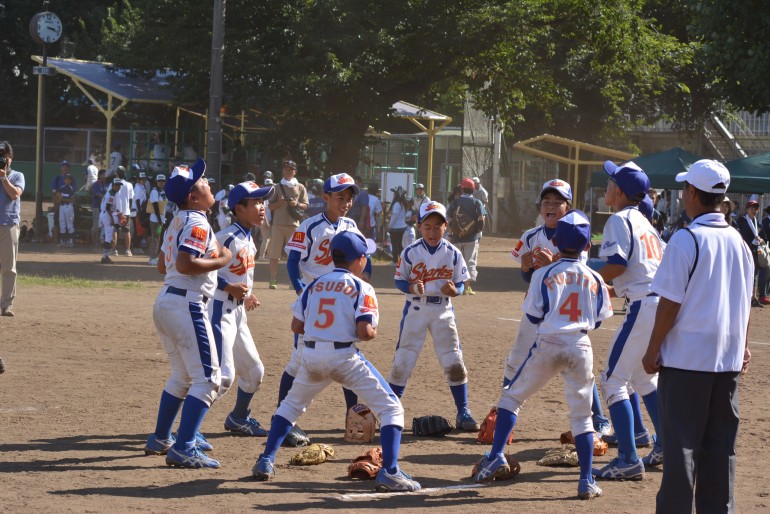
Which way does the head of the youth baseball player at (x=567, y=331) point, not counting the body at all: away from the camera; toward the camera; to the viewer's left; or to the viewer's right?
away from the camera

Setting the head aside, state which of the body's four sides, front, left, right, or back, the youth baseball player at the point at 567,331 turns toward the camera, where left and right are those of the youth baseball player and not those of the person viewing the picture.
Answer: back

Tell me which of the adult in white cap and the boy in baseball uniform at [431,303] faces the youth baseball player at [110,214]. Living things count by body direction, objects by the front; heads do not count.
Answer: the adult in white cap

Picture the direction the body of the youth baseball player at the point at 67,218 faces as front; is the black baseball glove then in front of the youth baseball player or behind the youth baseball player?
in front

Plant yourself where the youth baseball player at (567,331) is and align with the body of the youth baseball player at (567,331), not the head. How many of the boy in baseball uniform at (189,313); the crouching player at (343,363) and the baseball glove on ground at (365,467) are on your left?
3

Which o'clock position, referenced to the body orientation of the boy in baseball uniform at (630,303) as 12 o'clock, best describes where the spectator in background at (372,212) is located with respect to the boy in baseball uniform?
The spectator in background is roughly at 1 o'clock from the boy in baseball uniform.

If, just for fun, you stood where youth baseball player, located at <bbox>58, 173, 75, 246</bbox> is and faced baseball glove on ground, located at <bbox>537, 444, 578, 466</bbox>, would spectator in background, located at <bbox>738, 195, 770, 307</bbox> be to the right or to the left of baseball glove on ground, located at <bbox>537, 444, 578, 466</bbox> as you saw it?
left

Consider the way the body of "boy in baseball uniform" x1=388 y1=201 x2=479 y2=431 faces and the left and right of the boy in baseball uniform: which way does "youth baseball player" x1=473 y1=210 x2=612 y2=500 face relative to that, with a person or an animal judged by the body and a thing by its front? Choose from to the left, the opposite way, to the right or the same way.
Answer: the opposite way

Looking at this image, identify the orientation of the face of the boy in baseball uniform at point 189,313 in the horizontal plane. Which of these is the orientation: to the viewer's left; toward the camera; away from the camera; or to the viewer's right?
to the viewer's right
